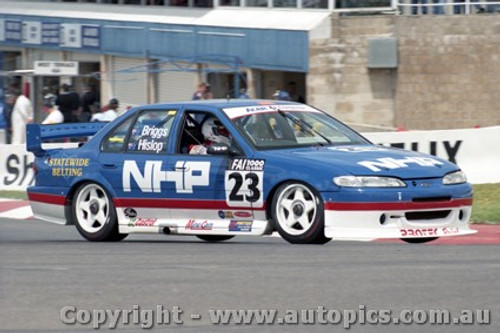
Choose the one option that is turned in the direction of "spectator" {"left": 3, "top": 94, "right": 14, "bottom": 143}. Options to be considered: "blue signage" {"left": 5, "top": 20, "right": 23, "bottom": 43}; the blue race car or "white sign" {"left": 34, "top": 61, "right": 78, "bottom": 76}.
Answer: the blue signage

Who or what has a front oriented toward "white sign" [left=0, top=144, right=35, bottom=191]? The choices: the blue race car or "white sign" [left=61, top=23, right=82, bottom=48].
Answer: "white sign" [left=61, top=23, right=82, bottom=48]

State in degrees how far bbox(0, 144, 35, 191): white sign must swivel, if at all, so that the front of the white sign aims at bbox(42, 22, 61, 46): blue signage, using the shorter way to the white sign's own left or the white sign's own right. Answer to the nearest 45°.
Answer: approximately 180°

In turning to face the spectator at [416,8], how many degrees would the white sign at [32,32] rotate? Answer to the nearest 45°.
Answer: approximately 45° to its left

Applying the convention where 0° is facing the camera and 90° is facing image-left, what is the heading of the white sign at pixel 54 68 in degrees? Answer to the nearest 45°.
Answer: approximately 0°

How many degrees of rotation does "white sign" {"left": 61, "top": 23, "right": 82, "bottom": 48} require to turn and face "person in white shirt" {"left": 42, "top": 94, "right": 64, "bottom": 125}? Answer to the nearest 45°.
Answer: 0° — it already faces them

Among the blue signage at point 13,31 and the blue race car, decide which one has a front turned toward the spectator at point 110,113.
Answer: the blue signage

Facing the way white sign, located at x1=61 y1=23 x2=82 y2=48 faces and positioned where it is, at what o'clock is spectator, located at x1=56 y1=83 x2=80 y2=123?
The spectator is roughly at 12 o'clock from the white sign.

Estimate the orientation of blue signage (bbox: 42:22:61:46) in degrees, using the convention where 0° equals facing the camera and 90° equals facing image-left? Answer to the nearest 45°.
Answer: approximately 0°

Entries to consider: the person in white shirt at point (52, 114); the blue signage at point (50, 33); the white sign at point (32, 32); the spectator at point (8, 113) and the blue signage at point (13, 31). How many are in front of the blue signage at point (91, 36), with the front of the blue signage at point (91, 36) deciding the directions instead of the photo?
2

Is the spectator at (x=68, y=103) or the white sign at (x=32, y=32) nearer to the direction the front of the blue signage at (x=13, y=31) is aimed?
the spectator
